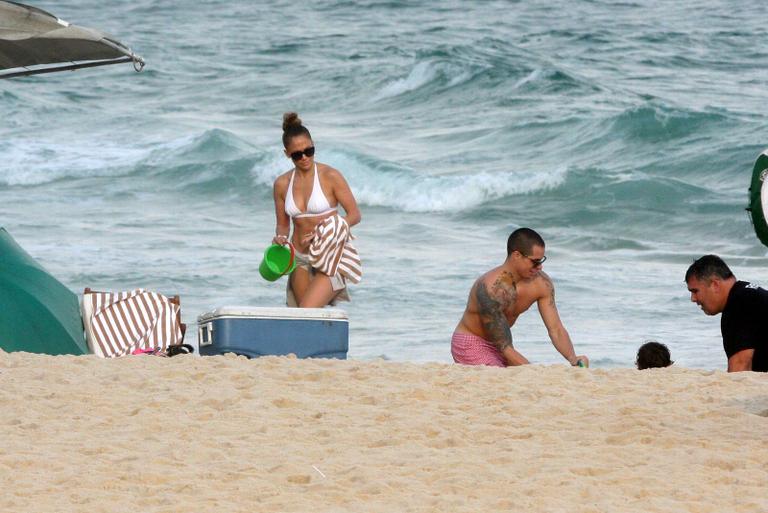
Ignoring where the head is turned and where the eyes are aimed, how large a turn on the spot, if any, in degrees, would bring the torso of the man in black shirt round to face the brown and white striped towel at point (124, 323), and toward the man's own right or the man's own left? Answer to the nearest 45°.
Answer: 0° — they already face it

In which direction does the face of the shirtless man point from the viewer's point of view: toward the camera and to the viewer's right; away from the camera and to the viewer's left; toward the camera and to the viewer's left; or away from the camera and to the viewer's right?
toward the camera and to the viewer's right

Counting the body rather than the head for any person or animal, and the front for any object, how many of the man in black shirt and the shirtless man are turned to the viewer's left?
1

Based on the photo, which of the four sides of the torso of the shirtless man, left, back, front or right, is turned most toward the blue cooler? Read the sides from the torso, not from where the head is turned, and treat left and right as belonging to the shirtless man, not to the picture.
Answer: right

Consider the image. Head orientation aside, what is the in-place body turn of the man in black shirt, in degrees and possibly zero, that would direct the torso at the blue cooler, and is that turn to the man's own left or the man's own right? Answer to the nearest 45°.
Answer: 0° — they already face it

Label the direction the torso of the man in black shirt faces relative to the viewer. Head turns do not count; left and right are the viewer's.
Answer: facing to the left of the viewer

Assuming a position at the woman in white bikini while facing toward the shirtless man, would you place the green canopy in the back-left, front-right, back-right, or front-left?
back-right

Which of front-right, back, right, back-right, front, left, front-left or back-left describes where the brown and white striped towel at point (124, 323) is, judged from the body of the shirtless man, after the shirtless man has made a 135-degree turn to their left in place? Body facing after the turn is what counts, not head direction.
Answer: left

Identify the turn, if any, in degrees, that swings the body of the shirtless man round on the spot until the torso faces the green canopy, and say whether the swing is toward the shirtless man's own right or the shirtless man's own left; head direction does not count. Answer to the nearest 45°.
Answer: approximately 135° to the shirtless man's own right

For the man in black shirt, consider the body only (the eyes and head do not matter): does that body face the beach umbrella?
yes

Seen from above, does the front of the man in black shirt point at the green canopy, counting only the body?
yes

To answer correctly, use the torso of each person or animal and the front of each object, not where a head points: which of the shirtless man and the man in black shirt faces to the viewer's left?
the man in black shirt

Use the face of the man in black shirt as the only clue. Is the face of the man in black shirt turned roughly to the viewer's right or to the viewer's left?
to the viewer's left

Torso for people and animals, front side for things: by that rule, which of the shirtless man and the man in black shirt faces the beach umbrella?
the man in black shirt

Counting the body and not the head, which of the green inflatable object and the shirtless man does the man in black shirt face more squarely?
the shirtless man
